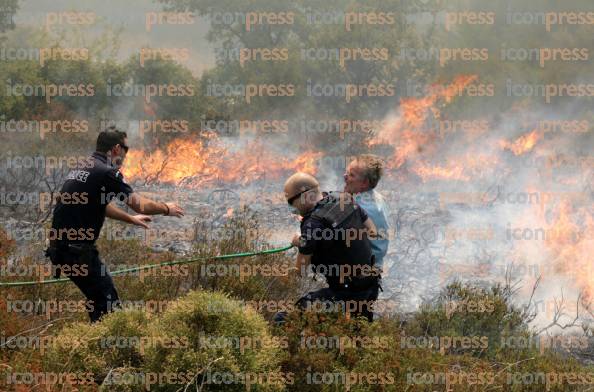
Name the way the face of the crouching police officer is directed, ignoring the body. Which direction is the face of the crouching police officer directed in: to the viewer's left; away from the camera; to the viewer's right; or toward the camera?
to the viewer's left

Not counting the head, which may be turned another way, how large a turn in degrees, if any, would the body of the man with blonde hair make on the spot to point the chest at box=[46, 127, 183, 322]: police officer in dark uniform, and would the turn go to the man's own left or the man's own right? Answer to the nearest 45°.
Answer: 0° — they already face them

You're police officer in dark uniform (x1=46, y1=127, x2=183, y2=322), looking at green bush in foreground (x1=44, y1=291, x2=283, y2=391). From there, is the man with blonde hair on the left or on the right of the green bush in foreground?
left

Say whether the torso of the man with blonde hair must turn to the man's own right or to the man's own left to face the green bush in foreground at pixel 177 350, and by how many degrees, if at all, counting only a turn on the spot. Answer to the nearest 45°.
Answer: approximately 45° to the man's own left

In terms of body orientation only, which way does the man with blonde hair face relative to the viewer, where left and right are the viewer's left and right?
facing to the left of the viewer
